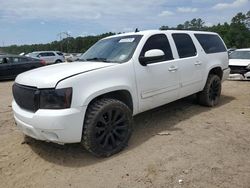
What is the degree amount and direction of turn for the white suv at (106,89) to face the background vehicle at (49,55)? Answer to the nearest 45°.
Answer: approximately 135° to its right

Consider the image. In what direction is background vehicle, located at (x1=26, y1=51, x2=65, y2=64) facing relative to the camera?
to the viewer's left

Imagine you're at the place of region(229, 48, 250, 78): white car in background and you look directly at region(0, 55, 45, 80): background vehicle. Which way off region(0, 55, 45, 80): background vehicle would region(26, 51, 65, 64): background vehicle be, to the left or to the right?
right

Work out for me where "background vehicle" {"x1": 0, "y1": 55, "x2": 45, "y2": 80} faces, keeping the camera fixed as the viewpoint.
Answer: facing to the left of the viewer

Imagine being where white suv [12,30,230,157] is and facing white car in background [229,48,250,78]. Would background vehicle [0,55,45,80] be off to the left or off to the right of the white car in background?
left

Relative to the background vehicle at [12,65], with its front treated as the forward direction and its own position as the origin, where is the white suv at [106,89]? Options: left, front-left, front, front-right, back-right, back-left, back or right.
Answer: left

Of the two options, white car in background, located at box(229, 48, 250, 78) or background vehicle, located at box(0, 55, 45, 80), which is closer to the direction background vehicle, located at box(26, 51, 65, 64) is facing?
the background vehicle

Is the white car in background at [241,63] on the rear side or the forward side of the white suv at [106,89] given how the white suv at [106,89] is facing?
on the rear side

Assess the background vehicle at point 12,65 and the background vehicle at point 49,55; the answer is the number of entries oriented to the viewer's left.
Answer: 2

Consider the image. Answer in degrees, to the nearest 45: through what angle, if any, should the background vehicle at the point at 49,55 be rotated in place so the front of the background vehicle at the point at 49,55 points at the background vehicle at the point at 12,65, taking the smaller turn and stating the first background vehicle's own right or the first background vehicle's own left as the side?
approximately 90° to the first background vehicle's own left

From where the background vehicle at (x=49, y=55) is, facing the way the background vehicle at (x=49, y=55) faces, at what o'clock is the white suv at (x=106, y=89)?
The white suv is roughly at 9 o'clock from the background vehicle.
